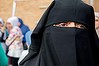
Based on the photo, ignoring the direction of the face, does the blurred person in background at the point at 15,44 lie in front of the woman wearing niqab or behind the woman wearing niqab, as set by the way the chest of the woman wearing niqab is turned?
behind

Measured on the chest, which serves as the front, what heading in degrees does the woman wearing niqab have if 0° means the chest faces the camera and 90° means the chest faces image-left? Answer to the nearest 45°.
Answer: approximately 0°
